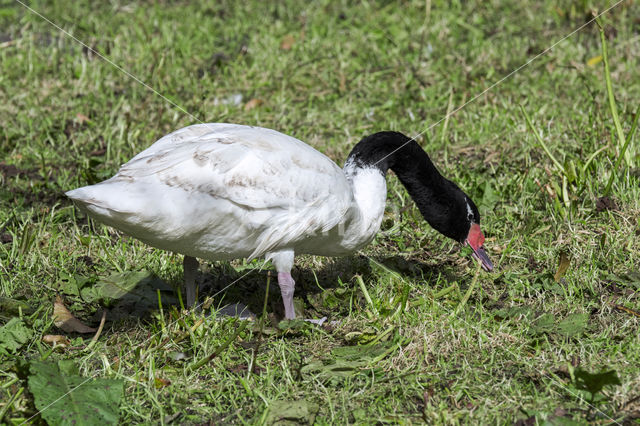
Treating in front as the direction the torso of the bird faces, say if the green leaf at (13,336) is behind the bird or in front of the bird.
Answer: behind

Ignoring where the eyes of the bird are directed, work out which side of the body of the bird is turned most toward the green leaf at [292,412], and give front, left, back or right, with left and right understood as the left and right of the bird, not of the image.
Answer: right

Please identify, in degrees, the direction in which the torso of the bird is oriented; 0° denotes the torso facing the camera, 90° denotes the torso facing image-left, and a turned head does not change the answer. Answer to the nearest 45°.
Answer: approximately 270°

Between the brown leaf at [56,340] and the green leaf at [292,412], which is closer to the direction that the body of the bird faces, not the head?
the green leaf

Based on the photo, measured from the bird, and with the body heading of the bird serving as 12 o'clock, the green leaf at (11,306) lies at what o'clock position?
The green leaf is roughly at 6 o'clock from the bird.

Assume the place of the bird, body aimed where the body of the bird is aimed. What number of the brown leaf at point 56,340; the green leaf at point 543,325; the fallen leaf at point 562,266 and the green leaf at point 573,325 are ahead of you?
3

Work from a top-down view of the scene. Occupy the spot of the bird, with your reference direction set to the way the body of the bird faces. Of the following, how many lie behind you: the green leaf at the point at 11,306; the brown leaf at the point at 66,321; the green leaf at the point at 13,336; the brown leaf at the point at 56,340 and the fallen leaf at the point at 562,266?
4

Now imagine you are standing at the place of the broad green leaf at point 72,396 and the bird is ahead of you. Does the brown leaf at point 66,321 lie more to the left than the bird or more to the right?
left

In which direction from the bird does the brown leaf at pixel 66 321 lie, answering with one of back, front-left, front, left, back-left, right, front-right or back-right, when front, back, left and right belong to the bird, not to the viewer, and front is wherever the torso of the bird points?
back

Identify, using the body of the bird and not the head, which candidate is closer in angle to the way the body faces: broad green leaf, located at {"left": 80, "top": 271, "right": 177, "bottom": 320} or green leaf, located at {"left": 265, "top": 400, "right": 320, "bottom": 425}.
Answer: the green leaf

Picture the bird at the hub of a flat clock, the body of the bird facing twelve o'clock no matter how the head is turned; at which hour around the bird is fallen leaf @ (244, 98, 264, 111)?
The fallen leaf is roughly at 9 o'clock from the bird.

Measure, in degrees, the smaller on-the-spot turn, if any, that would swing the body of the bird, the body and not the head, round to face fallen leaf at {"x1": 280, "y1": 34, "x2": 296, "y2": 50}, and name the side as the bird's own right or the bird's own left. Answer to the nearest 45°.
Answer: approximately 90° to the bird's own left
